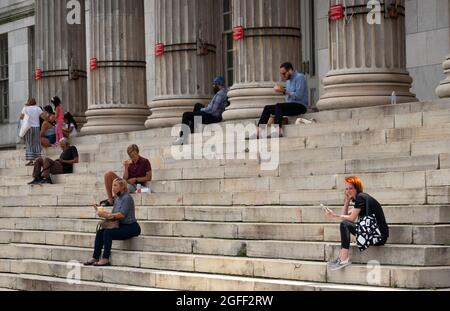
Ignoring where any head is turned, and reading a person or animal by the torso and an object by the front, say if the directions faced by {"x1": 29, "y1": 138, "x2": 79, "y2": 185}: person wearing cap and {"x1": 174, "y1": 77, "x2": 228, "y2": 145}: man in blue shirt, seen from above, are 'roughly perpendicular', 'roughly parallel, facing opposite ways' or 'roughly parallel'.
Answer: roughly parallel

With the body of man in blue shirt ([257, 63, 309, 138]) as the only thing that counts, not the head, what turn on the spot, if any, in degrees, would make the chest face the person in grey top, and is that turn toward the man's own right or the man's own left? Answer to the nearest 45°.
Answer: approximately 45° to the man's own left

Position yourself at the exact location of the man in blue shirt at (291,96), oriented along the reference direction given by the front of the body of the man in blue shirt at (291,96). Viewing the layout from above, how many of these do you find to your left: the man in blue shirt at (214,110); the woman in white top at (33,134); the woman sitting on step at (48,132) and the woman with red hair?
1

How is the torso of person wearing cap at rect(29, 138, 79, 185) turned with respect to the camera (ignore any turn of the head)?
to the viewer's left

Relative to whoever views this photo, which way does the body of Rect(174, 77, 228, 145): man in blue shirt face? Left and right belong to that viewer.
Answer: facing to the left of the viewer

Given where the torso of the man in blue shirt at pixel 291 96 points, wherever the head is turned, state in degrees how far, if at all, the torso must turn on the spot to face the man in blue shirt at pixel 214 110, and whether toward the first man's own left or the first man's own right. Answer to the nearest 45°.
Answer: approximately 45° to the first man's own right

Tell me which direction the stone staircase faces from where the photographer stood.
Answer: facing the viewer and to the left of the viewer

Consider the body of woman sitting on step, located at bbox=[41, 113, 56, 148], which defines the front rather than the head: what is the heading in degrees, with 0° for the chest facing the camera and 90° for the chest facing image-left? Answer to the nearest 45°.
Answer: approximately 45°

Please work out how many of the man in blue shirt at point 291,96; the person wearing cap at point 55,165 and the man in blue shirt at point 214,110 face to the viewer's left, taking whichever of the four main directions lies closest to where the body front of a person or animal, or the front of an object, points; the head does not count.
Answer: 3

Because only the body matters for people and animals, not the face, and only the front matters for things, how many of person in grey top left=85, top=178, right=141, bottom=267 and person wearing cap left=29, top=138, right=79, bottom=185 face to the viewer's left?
2

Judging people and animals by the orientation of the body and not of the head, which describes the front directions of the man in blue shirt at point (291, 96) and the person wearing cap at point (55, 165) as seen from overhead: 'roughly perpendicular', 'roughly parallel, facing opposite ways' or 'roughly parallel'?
roughly parallel

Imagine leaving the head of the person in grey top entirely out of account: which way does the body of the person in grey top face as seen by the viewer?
to the viewer's left

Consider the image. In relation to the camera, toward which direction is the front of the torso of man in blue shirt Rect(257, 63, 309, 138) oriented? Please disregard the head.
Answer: to the viewer's left

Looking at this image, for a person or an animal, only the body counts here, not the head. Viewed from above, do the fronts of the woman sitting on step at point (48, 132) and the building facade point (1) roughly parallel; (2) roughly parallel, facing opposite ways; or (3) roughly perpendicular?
roughly parallel
